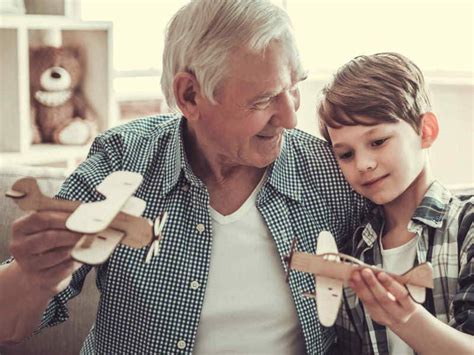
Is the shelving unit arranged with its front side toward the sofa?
yes

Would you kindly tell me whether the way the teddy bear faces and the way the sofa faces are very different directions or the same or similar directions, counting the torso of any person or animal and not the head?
same or similar directions

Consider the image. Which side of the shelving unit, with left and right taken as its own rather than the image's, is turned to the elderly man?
front

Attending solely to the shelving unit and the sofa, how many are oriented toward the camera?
2

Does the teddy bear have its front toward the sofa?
yes

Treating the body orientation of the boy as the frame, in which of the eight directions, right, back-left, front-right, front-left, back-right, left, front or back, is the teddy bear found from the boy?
right

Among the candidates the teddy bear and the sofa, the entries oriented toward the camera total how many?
2

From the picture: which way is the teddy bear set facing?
toward the camera

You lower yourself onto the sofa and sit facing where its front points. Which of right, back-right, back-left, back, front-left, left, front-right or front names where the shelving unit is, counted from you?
back

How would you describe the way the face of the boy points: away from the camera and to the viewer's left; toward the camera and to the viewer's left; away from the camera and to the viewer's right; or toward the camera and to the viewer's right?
toward the camera and to the viewer's left

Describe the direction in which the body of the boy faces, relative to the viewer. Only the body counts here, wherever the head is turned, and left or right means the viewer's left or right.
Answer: facing the viewer and to the left of the viewer

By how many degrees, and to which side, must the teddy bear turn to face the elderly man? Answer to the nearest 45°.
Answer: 0° — it already faces them

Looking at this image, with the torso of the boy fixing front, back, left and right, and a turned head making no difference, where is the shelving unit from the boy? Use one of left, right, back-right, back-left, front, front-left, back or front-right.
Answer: right

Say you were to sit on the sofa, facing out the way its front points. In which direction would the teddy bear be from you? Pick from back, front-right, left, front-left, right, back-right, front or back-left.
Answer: back

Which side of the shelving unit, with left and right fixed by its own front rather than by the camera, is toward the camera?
front

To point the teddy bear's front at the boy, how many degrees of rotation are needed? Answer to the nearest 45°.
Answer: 0° — it already faces them
